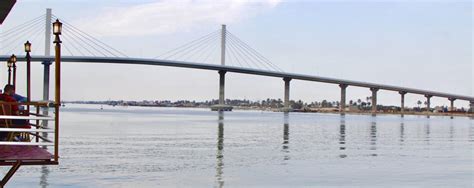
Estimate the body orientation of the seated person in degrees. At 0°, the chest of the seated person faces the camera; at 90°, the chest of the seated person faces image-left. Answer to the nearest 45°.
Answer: approximately 270°
